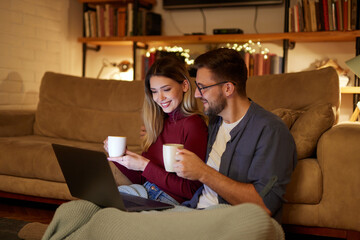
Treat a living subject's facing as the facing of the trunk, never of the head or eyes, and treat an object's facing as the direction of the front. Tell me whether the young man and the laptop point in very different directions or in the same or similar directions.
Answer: very different directions

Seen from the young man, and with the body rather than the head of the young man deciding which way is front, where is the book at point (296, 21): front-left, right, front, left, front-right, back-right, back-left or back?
back-right

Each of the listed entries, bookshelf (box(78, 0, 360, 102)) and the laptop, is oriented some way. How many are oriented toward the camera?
1

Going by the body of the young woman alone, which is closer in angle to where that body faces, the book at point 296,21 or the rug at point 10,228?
the rug

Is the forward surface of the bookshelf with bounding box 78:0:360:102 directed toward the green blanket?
yes

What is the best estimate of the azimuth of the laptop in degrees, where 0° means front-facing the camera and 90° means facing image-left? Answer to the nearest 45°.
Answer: approximately 225°

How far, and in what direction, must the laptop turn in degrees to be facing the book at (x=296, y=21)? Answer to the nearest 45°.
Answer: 0° — it already faces it

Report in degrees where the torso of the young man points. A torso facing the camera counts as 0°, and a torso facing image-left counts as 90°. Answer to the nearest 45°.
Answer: approximately 45°
